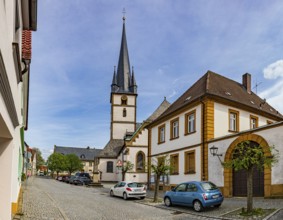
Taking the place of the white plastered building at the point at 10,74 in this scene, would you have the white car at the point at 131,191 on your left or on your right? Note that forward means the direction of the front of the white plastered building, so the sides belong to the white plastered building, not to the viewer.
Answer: on your left

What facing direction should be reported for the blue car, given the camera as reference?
facing away from the viewer and to the left of the viewer

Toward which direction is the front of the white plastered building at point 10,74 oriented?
to the viewer's right

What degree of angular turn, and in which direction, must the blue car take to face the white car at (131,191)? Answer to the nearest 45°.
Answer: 0° — it already faces it
